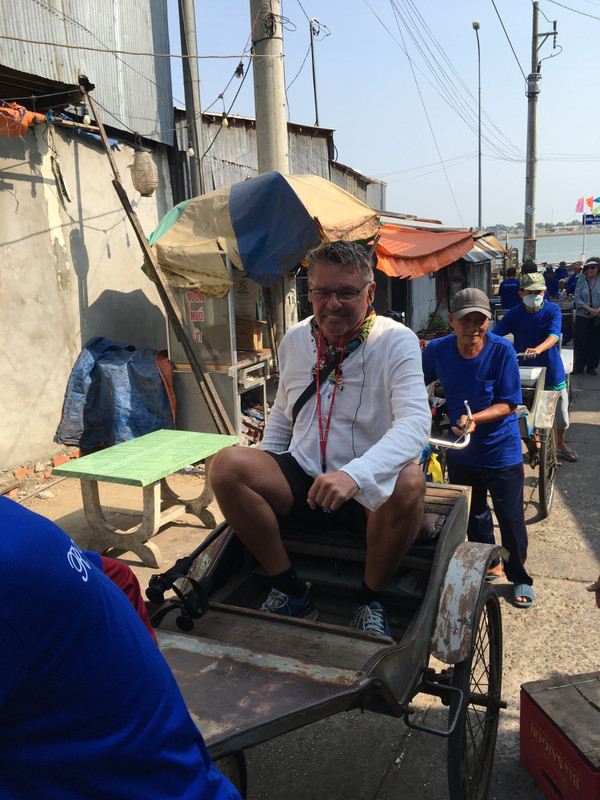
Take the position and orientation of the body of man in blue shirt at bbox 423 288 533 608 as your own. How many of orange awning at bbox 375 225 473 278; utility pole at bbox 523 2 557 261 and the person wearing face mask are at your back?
3

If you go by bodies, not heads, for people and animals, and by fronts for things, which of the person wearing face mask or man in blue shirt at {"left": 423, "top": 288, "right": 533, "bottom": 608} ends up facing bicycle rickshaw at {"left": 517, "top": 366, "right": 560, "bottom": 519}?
the person wearing face mask

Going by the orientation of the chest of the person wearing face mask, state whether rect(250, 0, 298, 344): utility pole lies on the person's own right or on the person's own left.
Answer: on the person's own right

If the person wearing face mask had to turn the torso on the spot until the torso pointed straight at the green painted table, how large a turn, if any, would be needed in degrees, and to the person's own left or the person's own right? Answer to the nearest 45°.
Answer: approximately 45° to the person's own right

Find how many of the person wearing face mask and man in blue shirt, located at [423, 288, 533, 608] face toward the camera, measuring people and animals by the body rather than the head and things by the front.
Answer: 2

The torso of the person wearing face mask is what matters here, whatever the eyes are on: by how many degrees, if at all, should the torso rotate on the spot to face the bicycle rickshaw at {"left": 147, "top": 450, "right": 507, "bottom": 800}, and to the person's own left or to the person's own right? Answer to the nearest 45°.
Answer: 0° — they already face it

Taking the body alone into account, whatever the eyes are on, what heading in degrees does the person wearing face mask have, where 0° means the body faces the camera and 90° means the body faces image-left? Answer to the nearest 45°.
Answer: approximately 0°

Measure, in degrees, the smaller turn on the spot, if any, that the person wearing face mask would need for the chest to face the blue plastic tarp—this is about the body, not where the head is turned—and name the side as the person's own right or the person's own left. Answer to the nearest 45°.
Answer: approximately 90° to the person's own right

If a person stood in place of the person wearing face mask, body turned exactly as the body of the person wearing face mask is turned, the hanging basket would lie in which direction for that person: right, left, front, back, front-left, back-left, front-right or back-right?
right

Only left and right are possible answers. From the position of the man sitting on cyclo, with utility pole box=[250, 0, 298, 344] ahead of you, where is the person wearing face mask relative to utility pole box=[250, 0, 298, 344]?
right

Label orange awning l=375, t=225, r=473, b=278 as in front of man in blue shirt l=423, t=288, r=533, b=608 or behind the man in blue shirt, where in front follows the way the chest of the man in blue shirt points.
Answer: behind

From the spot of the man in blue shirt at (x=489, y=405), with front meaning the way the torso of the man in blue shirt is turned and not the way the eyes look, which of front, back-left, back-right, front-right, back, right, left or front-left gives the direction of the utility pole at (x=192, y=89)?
back-right
